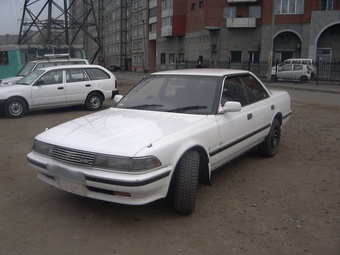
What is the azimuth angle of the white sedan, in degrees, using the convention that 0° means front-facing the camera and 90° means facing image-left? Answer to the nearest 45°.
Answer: approximately 45°

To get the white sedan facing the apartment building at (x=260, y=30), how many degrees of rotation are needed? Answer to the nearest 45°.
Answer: approximately 135° to its right

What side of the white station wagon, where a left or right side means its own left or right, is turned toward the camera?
left

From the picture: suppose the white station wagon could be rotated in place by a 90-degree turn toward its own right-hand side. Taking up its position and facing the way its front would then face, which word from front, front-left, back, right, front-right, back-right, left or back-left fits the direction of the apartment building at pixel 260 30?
front-right
